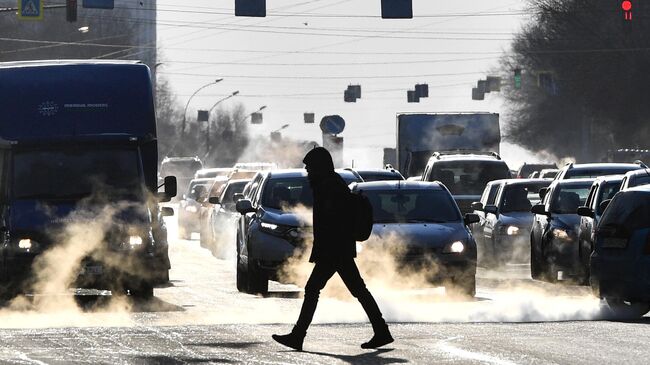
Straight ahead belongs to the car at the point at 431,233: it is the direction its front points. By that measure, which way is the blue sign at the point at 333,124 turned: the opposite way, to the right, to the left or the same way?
the same way

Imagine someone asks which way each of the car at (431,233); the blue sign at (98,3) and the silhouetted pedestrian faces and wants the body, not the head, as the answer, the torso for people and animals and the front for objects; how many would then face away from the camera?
0

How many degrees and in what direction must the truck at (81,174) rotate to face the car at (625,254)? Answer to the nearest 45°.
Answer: approximately 45° to its left

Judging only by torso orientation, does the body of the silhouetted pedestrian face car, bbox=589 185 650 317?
no

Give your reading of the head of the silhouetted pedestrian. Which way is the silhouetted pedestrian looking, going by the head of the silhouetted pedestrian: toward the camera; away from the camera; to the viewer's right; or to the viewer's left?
to the viewer's left

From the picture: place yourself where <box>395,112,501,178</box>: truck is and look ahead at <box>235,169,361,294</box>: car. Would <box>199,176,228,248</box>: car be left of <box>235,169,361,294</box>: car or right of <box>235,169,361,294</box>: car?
right

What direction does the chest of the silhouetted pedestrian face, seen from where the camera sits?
to the viewer's left

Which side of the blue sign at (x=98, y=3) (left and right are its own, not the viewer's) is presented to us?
front

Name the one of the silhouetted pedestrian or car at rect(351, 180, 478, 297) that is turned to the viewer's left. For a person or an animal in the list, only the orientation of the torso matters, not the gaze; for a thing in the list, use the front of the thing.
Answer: the silhouetted pedestrian

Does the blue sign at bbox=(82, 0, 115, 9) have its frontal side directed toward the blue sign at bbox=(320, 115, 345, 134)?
no

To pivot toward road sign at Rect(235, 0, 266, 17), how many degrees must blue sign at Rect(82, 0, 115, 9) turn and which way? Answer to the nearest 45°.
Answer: approximately 90° to its left

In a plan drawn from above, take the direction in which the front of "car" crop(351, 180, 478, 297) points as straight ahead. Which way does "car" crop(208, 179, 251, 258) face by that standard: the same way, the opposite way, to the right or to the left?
the same way

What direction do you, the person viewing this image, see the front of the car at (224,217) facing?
facing the viewer
